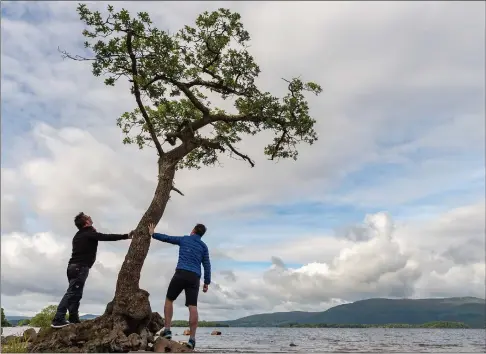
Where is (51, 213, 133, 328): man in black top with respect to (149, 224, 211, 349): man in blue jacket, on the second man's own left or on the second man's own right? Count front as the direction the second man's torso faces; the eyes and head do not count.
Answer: on the second man's own left

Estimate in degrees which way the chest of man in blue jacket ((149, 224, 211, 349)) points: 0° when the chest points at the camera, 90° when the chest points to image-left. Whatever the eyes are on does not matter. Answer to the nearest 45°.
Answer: approximately 180°

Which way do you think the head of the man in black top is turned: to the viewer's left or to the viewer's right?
to the viewer's right
